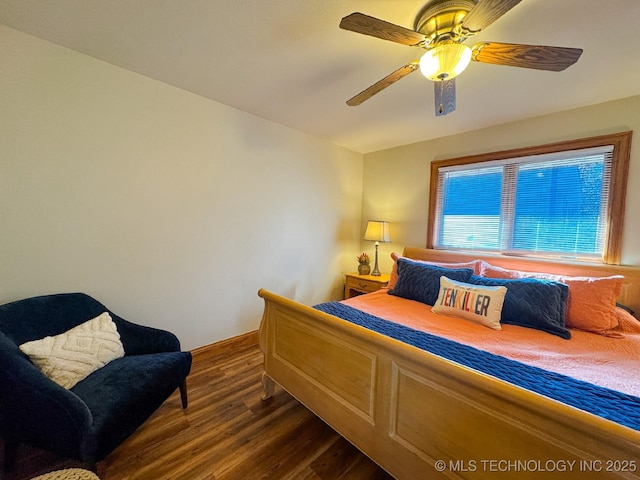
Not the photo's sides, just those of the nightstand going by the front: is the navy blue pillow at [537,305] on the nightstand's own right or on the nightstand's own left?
on the nightstand's own left

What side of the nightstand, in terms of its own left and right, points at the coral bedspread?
left

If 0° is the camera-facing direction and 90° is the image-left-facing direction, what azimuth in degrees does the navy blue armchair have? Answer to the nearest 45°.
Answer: approximately 315°

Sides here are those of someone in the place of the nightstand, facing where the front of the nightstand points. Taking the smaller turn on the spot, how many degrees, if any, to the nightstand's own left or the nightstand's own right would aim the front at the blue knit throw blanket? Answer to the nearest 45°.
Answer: approximately 45° to the nightstand's own left

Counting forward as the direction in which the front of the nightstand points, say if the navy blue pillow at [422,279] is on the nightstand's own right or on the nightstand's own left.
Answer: on the nightstand's own left

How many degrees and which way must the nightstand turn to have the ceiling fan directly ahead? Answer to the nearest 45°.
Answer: approximately 45° to its left

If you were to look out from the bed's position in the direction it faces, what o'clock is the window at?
The window is roughly at 5 o'clock from the bed.

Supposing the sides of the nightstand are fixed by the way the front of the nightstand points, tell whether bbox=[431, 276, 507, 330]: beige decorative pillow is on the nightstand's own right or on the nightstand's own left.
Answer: on the nightstand's own left

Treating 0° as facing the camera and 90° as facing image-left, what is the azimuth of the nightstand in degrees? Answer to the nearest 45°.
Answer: approximately 45°

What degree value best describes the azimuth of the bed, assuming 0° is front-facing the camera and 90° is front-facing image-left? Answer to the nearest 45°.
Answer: approximately 45°
